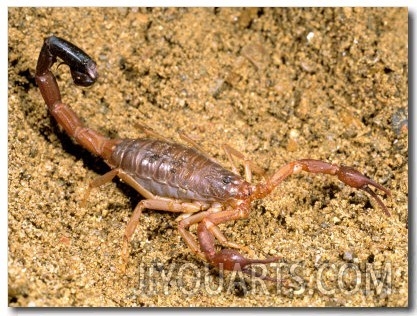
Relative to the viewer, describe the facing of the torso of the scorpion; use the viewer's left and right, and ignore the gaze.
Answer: facing the viewer and to the right of the viewer
